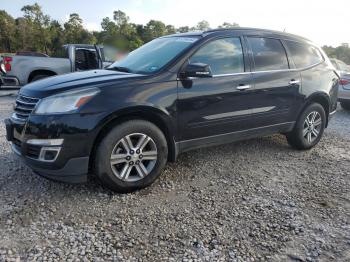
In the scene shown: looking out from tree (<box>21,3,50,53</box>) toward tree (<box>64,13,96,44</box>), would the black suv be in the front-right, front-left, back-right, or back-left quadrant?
front-right

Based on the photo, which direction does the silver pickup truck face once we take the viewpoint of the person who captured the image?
facing away from the viewer and to the right of the viewer

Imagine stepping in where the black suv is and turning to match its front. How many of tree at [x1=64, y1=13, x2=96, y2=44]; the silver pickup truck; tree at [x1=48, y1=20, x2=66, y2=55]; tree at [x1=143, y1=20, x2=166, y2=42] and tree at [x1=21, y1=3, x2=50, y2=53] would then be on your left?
0

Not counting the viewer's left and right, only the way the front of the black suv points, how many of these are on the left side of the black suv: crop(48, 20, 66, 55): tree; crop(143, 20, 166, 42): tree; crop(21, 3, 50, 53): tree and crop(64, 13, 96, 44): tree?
0

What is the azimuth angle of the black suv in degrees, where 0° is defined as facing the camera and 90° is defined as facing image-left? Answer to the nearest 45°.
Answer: approximately 45°

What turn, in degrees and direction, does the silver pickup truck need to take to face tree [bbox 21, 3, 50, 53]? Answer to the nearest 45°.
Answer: approximately 45° to its left

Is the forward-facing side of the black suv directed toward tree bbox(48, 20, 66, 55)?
no

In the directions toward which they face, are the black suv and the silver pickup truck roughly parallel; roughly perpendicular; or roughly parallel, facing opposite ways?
roughly parallel, facing opposite ways

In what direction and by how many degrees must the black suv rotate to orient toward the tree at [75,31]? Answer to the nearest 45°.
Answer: approximately 135° to its right

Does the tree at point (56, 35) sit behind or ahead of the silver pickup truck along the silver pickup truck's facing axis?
ahead

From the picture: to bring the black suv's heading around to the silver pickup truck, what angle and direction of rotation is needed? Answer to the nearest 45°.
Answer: approximately 90° to its right

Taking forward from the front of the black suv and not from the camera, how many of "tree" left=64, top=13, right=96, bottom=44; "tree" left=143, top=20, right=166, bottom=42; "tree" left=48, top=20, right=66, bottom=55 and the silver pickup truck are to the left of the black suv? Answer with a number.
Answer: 0

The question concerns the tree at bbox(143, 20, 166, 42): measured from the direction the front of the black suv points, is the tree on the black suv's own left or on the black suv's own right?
on the black suv's own right
